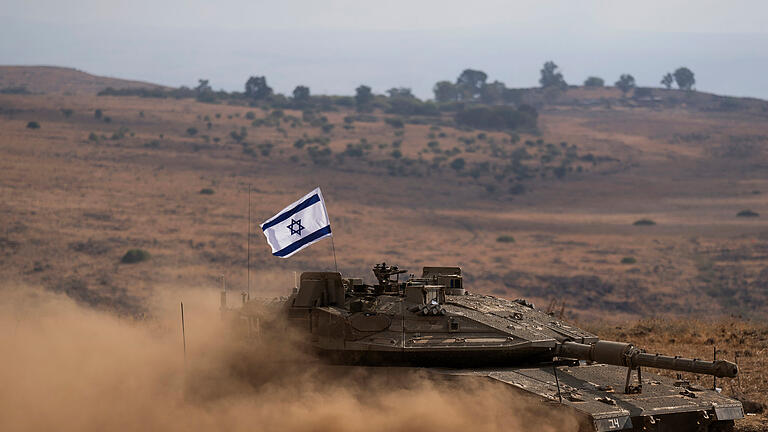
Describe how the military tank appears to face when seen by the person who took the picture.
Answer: facing the viewer and to the right of the viewer
